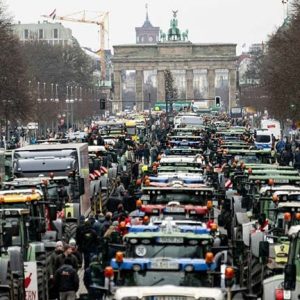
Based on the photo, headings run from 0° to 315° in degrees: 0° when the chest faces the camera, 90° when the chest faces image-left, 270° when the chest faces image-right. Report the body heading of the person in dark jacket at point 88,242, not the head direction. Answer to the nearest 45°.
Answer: approximately 180°

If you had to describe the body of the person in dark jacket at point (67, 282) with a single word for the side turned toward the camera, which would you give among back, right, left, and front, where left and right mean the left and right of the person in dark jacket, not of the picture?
back

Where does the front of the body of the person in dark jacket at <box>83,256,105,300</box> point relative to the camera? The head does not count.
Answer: away from the camera
